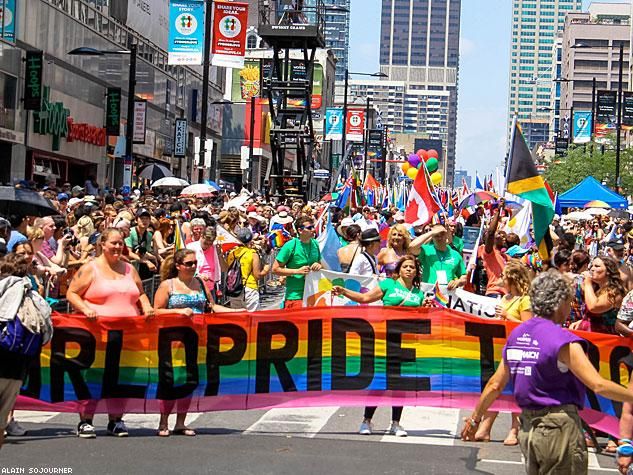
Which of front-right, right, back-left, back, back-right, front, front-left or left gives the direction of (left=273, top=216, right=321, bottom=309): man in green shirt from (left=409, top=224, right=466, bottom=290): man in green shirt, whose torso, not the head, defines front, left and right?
right

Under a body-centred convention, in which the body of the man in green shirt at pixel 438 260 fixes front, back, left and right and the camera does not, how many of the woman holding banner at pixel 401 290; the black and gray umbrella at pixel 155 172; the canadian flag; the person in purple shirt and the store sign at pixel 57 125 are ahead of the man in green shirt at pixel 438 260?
2

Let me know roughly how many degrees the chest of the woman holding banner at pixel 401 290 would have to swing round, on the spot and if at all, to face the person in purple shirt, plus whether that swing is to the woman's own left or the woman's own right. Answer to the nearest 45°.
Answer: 0° — they already face them

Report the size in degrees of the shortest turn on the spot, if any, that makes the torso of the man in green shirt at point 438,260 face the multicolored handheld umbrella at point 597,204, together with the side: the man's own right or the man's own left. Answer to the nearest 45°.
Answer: approximately 180°

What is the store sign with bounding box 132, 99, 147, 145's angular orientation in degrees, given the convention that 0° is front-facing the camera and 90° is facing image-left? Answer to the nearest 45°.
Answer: approximately 0°

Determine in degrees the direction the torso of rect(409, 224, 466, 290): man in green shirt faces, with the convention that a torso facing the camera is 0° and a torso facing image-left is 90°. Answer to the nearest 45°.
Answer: approximately 0°

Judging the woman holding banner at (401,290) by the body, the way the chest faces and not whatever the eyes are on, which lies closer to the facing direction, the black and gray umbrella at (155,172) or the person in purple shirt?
the person in purple shirt

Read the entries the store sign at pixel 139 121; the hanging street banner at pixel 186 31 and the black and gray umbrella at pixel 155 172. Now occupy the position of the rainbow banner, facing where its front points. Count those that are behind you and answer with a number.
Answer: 3

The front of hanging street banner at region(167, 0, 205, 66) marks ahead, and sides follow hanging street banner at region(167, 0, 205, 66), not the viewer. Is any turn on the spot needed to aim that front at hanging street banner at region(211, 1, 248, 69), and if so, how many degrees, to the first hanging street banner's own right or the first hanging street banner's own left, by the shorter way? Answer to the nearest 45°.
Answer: approximately 135° to the first hanging street banner's own left

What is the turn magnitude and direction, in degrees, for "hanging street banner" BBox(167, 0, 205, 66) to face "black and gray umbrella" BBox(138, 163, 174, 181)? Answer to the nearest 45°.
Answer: approximately 180°
